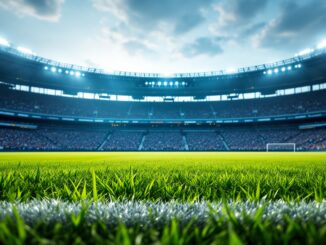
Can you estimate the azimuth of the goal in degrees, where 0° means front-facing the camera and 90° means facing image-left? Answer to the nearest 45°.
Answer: approximately 0°
